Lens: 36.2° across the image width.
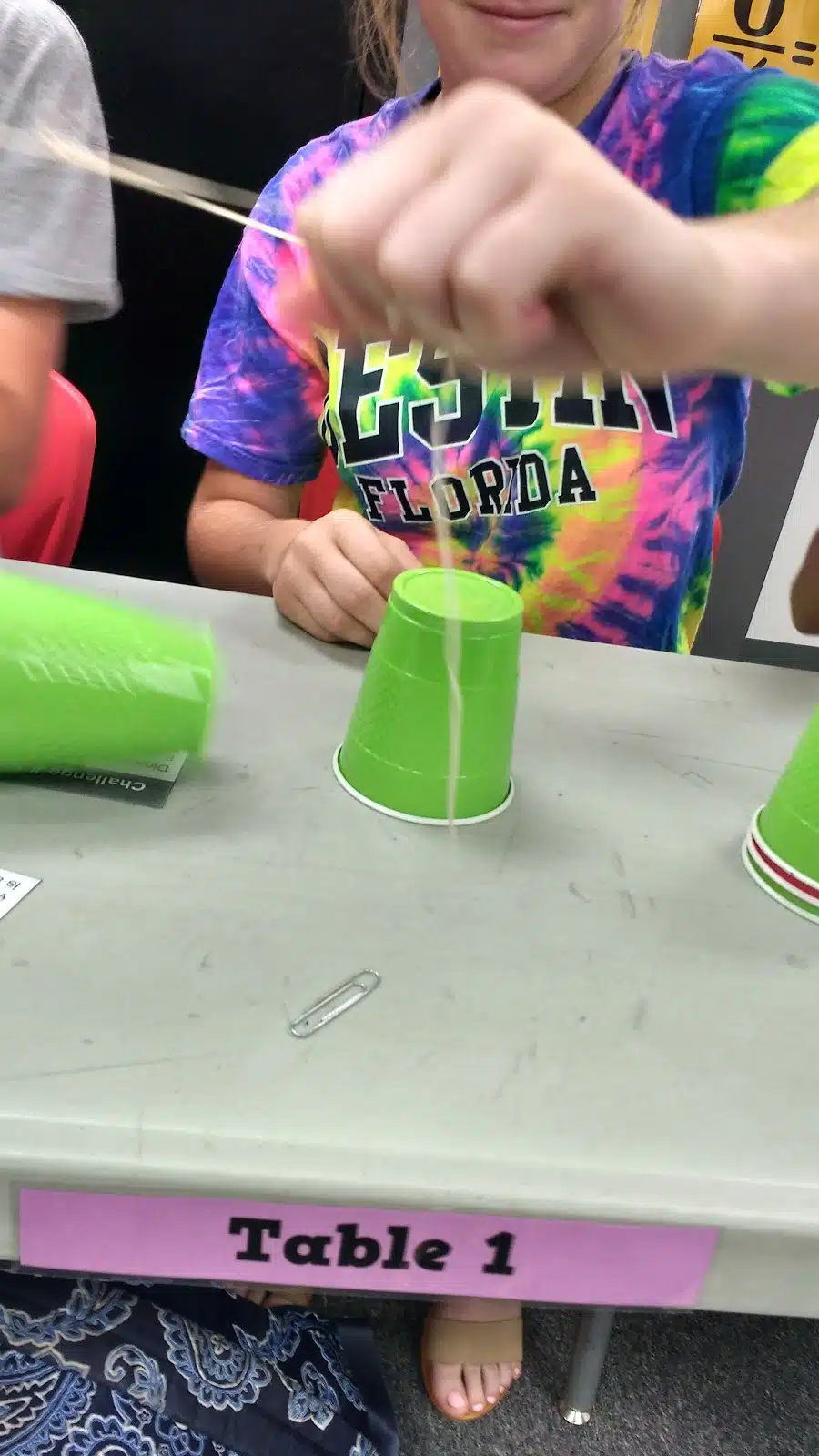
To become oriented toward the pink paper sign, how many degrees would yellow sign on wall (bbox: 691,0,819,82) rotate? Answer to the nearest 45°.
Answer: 0° — it already faces it

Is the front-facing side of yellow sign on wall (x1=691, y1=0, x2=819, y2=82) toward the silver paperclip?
yes

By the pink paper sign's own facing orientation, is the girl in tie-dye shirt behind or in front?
behind

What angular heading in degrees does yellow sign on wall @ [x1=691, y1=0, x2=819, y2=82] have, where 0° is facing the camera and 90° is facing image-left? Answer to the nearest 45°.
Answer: approximately 0°
